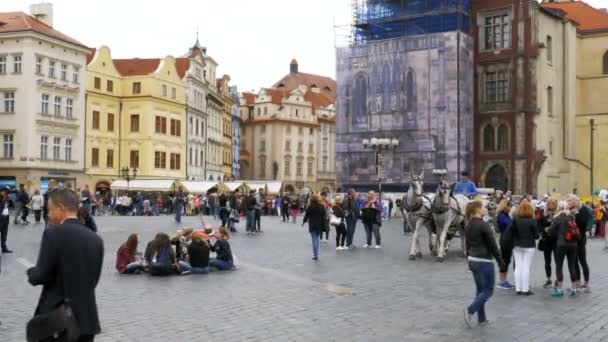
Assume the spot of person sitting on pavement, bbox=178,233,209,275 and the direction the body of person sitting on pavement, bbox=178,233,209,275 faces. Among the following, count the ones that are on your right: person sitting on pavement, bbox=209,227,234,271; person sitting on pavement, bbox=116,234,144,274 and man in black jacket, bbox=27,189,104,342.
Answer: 1

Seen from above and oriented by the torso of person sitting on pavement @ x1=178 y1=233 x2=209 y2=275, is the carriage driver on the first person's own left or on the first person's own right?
on the first person's own right

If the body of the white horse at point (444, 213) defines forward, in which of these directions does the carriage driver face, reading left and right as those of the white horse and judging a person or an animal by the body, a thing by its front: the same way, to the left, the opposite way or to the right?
the same way

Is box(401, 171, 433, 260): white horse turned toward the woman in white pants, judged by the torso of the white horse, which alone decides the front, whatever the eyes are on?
no

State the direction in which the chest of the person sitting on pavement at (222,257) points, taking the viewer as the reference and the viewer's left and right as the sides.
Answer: facing to the left of the viewer

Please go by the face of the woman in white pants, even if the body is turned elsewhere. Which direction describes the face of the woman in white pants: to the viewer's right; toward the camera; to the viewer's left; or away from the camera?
away from the camera

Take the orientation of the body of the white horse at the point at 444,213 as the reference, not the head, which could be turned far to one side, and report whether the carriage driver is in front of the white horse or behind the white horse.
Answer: behind

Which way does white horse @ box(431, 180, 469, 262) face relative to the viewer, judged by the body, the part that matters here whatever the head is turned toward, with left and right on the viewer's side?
facing the viewer and to the left of the viewer

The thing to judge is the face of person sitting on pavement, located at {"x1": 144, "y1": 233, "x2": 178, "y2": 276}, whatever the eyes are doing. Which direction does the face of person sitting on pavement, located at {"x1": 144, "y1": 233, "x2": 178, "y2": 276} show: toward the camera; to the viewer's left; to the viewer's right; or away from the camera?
away from the camera

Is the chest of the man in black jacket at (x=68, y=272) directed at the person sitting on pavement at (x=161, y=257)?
no

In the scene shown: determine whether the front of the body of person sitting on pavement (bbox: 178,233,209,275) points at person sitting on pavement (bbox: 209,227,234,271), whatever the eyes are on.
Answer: no
